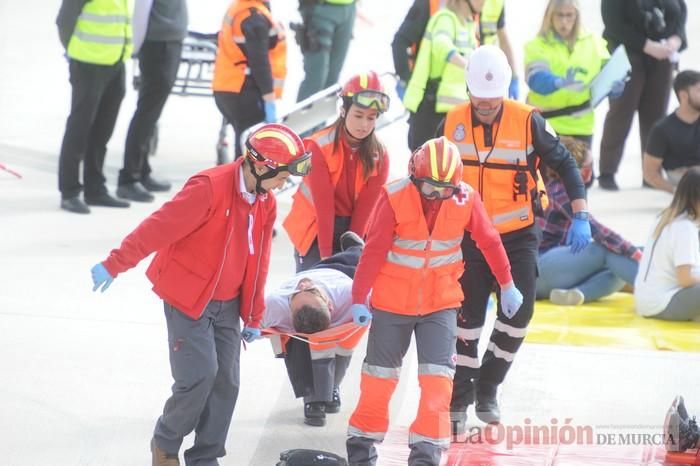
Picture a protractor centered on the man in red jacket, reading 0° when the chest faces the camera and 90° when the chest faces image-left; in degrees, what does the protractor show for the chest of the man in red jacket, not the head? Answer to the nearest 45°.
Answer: approximately 315°

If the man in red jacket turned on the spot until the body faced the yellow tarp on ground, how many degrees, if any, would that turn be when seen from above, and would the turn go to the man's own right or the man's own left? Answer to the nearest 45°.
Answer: approximately 90° to the man's own left

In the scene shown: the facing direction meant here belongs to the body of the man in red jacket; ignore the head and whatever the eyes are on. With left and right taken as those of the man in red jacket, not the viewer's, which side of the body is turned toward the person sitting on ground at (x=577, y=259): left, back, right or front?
left

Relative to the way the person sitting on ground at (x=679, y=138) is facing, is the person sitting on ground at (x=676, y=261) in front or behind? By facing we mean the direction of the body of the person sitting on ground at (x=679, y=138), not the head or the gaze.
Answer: in front

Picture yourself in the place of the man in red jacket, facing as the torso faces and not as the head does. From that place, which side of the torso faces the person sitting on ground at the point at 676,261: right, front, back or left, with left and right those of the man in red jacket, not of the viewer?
left
